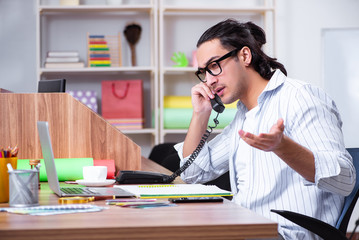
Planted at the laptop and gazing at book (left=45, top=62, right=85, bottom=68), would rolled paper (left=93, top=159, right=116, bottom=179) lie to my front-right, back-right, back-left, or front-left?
front-right

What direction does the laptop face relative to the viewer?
to the viewer's right

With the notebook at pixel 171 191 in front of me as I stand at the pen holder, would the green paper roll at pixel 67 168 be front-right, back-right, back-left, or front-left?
front-left

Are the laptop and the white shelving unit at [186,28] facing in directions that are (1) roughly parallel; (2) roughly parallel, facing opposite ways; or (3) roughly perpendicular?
roughly perpendicular

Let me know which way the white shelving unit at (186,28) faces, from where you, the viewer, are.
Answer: facing the viewer

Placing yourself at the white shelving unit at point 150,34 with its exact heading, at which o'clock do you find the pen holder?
The pen holder is roughly at 12 o'clock from the white shelving unit.

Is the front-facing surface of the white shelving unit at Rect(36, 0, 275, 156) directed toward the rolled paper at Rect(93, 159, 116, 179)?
yes

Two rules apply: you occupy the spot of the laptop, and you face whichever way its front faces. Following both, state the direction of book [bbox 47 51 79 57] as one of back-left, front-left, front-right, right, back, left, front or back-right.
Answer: left

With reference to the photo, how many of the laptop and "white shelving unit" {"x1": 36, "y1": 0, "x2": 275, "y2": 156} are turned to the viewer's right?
1

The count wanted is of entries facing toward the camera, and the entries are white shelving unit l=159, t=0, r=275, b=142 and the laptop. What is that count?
1

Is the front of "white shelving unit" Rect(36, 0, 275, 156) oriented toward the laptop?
yes

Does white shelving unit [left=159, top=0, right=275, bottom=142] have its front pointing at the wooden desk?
yes

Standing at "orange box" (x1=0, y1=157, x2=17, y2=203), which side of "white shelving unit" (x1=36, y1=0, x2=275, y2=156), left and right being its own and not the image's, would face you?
front

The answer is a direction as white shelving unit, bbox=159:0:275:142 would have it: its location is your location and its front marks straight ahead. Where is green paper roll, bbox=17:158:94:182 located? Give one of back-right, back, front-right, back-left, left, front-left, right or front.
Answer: front
